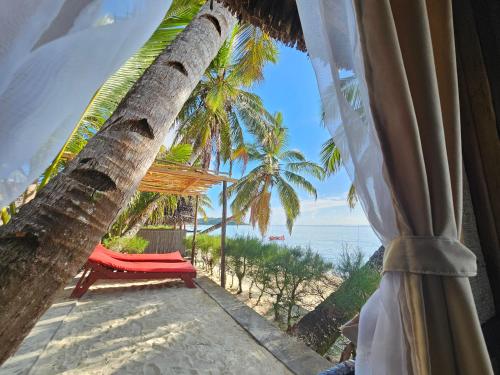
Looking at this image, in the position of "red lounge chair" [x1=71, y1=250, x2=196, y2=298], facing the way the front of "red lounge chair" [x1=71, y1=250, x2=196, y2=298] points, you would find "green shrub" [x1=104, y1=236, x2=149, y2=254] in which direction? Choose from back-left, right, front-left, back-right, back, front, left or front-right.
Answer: left

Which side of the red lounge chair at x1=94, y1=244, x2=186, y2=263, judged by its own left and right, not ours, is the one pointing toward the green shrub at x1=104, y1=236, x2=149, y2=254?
left

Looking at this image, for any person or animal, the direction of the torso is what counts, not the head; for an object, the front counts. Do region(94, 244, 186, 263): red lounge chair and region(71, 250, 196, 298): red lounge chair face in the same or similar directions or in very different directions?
same or similar directions

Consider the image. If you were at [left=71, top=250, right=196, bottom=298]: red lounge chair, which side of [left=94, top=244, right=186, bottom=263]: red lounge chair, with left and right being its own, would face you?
right

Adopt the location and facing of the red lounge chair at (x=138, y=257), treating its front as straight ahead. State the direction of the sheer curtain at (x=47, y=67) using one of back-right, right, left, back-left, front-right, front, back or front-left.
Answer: right

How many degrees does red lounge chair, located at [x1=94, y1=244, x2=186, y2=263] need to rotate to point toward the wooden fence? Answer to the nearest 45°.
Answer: approximately 90° to its left

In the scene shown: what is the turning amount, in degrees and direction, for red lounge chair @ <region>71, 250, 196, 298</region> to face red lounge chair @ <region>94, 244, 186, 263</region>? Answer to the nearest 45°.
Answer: approximately 90° to its left

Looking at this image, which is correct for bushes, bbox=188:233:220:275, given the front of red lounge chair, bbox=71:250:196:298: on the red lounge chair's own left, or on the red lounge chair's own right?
on the red lounge chair's own left

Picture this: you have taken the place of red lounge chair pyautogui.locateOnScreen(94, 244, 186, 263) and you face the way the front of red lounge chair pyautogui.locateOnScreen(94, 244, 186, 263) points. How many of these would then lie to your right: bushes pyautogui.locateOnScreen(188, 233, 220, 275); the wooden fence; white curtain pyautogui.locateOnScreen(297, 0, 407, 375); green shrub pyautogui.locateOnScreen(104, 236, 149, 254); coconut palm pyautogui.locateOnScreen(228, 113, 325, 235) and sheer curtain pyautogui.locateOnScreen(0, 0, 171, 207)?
2

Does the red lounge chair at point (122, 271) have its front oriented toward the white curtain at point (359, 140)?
no

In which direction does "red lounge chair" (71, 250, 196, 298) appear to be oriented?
to the viewer's right

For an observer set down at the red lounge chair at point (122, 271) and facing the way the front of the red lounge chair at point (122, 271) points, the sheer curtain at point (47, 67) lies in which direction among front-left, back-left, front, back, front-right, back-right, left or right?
right

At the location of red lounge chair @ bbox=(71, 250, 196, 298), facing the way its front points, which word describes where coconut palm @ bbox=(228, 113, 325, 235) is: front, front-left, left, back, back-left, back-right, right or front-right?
front-left

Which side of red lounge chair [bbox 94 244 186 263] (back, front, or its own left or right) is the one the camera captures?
right

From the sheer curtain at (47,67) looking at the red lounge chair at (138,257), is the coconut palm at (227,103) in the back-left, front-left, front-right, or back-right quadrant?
front-right

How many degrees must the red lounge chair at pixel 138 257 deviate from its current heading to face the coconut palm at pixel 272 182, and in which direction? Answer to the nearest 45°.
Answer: approximately 45° to its left
